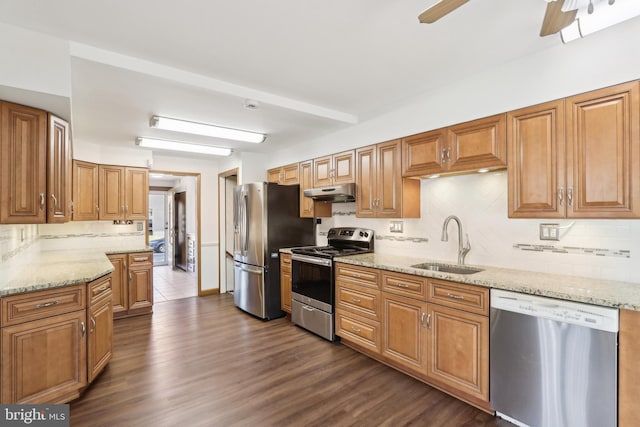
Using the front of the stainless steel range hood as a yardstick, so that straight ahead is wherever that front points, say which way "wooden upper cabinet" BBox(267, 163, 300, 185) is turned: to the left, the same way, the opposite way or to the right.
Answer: the same way

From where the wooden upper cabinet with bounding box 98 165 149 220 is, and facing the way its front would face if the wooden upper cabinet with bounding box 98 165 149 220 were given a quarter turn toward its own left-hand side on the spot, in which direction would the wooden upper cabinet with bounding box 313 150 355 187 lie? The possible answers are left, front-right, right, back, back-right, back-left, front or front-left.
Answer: front-right

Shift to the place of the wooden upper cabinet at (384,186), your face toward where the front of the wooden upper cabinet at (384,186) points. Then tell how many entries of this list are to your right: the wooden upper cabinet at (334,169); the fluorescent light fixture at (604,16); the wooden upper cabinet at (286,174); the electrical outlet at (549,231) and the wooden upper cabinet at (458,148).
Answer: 2

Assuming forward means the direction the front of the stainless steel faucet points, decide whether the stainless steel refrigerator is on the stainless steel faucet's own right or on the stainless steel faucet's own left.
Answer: on the stainless steel faucet's own right

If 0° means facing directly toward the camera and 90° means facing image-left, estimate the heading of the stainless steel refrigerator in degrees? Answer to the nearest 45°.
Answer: approximately 45°

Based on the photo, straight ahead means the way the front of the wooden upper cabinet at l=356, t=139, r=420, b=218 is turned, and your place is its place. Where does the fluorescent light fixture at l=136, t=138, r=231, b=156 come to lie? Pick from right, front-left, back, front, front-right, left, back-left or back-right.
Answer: front-right

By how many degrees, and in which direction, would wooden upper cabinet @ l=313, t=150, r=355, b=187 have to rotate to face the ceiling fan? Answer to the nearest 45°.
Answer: approximately 45° to its left

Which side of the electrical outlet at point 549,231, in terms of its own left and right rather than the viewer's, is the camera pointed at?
front

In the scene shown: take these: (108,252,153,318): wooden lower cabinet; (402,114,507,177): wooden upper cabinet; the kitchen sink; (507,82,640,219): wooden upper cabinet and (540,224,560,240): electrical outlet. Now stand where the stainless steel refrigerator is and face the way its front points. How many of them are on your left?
4

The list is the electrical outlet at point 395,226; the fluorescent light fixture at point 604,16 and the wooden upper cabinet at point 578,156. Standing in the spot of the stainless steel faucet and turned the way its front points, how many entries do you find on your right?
1

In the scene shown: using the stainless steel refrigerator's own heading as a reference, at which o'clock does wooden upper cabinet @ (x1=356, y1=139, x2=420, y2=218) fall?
The wooden upper cabinet is roughly at 9 o'clock from the stainless steel refrigerator.

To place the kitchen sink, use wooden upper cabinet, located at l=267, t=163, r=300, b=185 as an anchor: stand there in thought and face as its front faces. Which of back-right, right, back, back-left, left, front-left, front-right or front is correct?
left

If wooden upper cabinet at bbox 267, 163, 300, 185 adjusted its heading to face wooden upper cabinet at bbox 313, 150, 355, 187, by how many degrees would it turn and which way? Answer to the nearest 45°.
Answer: approximately 90° to its left

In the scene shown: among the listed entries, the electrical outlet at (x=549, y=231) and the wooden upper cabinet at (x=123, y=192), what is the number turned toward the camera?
2

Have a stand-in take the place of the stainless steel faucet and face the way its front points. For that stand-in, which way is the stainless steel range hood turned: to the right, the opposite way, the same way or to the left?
the same way

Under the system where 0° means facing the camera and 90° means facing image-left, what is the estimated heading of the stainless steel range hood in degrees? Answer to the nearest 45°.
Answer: approximately 45°

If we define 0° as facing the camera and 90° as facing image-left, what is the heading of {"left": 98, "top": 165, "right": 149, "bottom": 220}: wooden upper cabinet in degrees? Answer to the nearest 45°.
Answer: approximately 0°

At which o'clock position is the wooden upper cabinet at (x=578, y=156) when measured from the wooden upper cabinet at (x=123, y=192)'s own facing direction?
the wooden upper cabinet at (x=578, y=156) is roughly at 11 o'clock from the wooden upper cabinet at (x=123, y=192).

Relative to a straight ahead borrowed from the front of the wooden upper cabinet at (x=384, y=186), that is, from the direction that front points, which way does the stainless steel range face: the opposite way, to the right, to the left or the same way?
the same way
